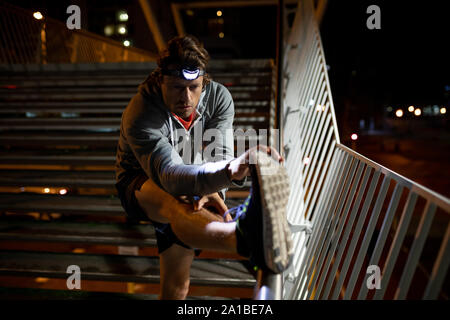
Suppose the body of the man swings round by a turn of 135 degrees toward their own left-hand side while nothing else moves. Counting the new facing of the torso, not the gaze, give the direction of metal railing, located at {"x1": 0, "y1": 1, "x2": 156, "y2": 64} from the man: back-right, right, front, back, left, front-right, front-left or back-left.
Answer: front-left

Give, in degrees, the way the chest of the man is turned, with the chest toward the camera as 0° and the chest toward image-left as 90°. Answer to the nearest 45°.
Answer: approximately 315°

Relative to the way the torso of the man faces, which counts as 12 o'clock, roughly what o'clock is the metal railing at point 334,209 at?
The metal railing is roughly at 10 o'clock from the man.

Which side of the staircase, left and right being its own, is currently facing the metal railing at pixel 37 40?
back
